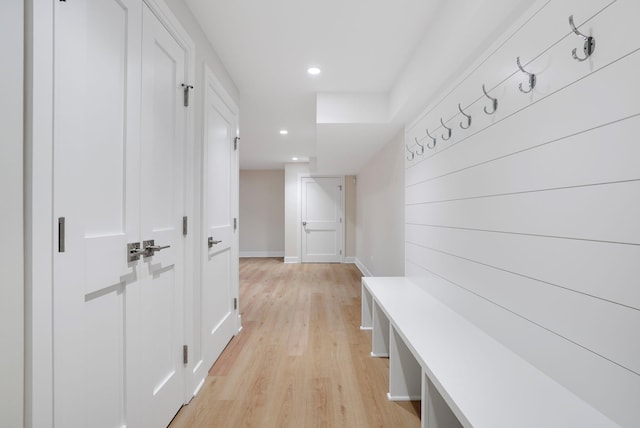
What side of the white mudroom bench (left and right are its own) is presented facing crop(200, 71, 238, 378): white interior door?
front

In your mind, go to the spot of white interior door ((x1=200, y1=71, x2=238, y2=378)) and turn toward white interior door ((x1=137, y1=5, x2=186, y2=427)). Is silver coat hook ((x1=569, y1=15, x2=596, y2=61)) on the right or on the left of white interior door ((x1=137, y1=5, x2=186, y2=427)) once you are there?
left

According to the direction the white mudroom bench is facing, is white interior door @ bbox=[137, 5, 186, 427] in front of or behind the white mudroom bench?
in front

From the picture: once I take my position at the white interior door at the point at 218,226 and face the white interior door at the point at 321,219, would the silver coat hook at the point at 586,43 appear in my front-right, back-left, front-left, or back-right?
back-right

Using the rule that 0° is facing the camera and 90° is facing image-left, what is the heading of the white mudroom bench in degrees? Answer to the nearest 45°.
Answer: approximately 90°

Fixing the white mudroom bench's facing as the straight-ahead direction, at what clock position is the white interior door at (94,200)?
The white interior door is roughly at 11 o'clock from the white mudroom bench.

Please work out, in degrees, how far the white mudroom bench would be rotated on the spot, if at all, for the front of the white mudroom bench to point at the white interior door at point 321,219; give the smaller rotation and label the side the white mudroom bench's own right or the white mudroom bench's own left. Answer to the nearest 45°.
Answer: approximately 45° to the white mudroom bench's own right
